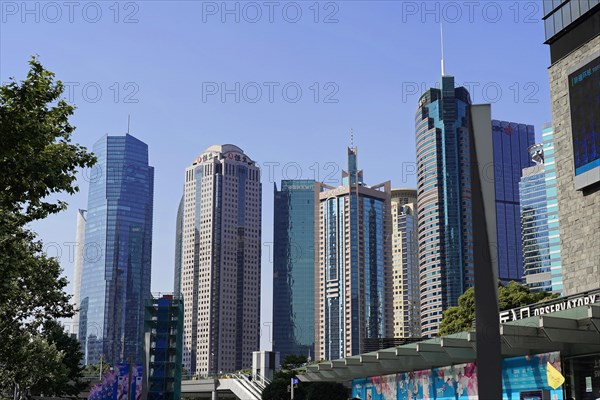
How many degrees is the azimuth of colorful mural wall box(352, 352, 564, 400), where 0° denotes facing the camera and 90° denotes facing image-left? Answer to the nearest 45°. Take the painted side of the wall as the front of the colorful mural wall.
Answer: approximately 45°

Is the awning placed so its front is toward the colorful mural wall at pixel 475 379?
no

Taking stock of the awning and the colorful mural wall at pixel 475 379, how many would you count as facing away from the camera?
0

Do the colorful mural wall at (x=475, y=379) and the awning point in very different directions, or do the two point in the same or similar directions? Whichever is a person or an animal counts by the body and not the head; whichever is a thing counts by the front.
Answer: same or similar directions

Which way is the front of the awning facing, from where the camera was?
facing the viewer and to the left of the viewer
